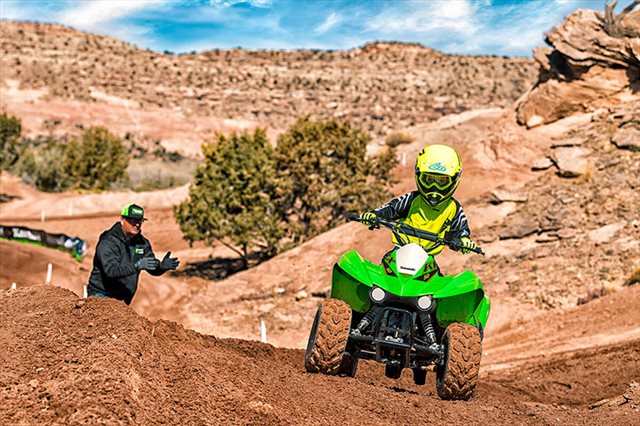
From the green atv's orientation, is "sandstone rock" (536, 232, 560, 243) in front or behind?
behind

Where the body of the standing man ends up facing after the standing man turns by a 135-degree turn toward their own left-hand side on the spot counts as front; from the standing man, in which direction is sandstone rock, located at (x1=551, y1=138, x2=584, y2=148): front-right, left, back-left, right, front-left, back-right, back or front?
front-right

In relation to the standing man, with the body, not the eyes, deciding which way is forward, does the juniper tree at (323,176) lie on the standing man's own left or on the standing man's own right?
on the standing man's own left

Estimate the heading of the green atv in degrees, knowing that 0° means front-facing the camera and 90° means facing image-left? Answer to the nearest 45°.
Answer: approximately 0°

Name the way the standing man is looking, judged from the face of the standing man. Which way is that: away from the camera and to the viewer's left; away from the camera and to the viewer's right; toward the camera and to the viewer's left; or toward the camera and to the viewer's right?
toward the camera and to the viewer's right

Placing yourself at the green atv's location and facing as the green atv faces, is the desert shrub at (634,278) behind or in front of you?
behind

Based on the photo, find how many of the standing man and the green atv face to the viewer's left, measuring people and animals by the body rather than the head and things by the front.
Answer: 0

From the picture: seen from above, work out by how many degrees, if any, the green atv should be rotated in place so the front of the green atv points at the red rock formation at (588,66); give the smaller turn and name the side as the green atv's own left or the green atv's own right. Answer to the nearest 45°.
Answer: approximately 180°

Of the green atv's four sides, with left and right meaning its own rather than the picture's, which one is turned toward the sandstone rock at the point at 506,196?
back

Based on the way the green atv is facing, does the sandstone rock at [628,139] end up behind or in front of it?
behind

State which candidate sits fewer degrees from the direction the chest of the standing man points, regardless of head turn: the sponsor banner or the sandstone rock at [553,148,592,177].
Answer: the sandstone rock

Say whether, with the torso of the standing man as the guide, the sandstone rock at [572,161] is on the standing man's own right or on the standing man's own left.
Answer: on the standing man's own left

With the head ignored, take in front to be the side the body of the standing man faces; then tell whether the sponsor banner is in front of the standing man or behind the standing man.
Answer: behind

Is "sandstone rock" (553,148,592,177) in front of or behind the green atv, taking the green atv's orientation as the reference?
behind

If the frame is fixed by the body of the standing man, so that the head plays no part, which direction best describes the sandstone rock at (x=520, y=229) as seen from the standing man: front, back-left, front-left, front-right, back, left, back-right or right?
left

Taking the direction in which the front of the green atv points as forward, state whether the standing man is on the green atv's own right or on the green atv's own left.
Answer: on the green atv's own right

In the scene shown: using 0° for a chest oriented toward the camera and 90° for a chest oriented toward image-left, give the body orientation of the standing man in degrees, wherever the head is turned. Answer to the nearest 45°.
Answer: approximately 315°

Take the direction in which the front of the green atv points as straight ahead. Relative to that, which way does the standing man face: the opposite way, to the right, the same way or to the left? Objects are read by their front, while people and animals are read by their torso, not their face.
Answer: to the left

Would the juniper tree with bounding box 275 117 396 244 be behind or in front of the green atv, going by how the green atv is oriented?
behind

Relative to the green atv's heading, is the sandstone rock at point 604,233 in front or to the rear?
to the rear
